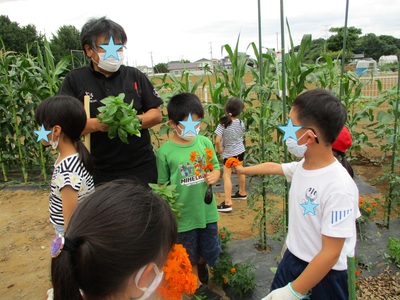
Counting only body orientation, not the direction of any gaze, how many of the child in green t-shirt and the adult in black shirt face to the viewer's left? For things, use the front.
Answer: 0

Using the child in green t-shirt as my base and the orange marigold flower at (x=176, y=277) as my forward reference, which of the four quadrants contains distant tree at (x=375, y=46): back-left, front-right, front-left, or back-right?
back-left

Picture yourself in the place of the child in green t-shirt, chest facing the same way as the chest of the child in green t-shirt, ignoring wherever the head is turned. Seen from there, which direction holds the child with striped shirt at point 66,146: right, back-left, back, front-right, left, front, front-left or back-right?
right

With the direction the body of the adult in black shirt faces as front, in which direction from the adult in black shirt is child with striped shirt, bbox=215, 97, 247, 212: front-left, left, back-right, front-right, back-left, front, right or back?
back-left

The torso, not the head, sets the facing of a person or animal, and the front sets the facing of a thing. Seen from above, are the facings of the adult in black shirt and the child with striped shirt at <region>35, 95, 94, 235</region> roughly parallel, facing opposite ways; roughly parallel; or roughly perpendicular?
roughly perpendicular

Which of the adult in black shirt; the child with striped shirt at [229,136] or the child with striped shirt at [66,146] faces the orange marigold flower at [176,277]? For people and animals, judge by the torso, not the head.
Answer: the adult in black shirt

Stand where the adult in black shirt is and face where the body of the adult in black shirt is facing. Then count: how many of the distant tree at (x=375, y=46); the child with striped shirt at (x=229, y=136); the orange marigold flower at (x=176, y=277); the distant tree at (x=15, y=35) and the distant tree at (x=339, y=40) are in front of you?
1

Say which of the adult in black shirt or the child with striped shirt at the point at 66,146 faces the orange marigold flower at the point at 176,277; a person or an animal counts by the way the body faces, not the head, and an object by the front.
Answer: the adult in black shirt

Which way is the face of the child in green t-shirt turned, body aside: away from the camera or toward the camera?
toward the camera

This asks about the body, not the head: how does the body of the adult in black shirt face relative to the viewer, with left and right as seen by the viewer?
facing the viewer

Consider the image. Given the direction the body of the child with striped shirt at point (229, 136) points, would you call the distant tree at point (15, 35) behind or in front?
in front

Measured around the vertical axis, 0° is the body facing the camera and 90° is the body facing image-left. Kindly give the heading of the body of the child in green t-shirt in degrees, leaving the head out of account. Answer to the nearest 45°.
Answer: approximately 315°

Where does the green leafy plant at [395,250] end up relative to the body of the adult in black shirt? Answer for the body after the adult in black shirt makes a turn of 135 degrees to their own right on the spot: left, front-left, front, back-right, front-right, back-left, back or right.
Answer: back-right

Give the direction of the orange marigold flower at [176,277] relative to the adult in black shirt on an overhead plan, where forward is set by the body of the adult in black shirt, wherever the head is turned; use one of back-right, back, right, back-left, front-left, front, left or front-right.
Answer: front

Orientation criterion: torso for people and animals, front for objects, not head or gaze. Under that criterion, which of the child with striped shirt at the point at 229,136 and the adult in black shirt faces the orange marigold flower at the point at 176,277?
the adult in black shirt

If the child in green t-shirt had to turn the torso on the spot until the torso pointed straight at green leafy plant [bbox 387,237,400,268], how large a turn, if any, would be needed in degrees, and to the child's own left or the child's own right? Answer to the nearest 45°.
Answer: approximately 45° to the child's own left
